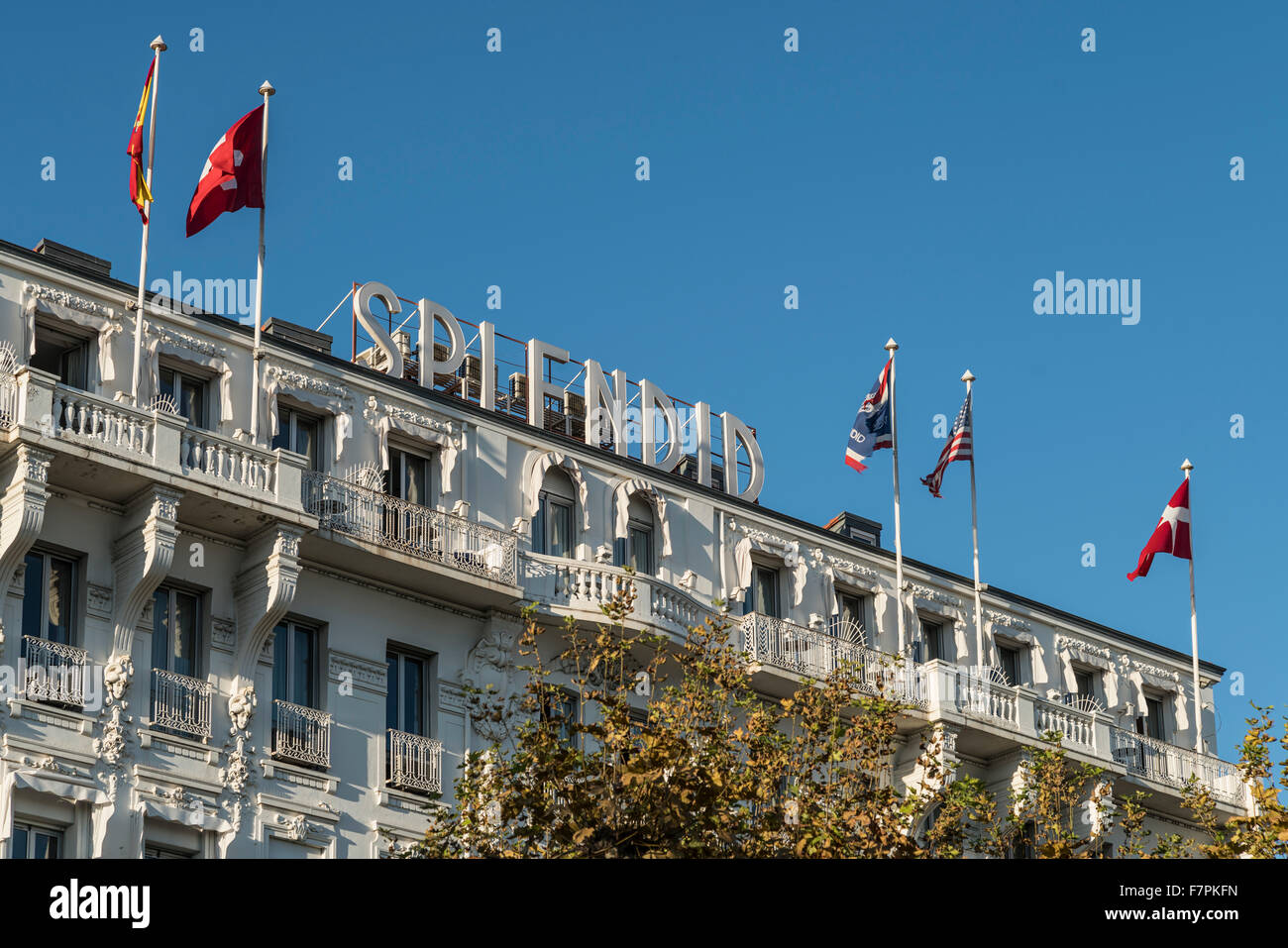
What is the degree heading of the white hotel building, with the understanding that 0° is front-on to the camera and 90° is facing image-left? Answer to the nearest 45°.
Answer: approximately 315°

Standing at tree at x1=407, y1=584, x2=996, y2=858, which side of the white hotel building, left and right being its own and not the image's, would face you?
front
